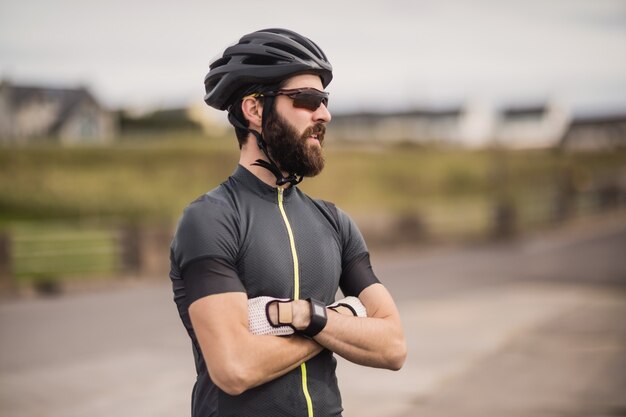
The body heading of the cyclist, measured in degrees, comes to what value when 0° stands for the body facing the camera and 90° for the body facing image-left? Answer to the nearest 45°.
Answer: approximately 315°

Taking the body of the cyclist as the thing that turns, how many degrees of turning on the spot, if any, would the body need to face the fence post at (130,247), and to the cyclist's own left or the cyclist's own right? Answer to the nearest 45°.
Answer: approximately 135° to the cyclist's own left

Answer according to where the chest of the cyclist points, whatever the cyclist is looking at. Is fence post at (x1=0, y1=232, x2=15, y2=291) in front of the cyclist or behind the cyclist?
behind

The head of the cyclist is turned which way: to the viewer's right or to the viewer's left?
to the viewer's right
